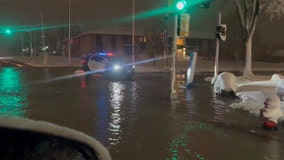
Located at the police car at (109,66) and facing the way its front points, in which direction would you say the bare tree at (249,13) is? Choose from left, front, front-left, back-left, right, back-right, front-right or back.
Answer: front-left

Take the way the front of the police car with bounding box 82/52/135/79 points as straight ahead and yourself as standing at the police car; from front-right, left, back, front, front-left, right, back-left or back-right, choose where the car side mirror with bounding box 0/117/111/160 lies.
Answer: front-right

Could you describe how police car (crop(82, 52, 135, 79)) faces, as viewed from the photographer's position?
facing the viewer and to the right of the viewer

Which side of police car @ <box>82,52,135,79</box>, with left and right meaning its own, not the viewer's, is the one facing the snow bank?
front

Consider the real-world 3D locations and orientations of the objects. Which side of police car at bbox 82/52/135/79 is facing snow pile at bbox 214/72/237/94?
front

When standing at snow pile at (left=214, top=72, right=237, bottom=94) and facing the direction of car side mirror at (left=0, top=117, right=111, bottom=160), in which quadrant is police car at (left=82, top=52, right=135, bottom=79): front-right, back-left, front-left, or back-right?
back-right

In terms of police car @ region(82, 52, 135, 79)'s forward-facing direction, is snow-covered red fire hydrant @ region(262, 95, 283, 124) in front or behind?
in front
